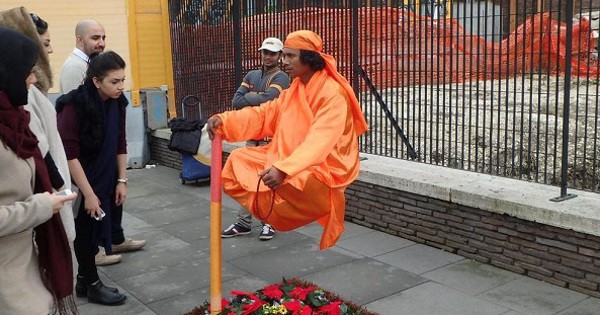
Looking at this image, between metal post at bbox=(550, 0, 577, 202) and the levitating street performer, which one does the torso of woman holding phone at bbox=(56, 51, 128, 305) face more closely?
the levitating street performer

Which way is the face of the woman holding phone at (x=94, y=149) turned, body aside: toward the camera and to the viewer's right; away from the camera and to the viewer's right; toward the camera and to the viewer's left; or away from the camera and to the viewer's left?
toward the camera and to the viewer's right

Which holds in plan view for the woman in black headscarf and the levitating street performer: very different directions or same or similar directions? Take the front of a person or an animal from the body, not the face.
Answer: very different directions

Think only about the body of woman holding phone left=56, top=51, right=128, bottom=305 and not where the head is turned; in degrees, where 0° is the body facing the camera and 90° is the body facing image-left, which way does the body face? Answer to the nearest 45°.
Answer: approximately 315°

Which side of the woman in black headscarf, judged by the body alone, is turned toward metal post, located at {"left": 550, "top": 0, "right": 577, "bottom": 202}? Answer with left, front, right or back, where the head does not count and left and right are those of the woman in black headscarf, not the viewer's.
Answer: front

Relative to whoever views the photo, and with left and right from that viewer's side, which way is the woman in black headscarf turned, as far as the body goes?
facing to the right of the viewer

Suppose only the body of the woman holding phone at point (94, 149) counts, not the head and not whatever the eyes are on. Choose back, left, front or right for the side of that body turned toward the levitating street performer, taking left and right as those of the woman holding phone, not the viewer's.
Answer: front

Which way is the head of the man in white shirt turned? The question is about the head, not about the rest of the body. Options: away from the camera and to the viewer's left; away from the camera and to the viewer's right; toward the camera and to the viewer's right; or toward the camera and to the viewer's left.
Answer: toward the camera and to the viewer's right

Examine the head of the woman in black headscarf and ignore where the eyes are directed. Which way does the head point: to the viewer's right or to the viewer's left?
to the viewer's right
